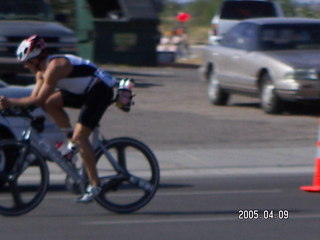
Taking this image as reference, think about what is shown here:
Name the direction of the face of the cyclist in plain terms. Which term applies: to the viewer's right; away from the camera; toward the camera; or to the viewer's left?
to the viewer's left

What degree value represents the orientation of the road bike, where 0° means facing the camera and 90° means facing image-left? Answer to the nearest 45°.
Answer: approximately 90°

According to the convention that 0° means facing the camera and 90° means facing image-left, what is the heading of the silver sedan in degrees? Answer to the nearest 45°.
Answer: approximately 315°

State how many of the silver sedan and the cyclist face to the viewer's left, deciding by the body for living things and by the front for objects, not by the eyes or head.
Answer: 1

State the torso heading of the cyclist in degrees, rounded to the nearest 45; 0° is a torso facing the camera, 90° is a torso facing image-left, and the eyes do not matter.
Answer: approximately 90°

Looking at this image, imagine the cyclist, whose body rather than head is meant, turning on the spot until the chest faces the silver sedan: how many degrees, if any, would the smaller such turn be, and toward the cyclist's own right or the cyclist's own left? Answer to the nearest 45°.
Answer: approximately 135° to the cyclist's own right

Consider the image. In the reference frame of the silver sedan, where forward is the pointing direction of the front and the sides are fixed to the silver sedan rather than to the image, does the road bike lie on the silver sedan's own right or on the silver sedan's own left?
on the silver sedan's own right

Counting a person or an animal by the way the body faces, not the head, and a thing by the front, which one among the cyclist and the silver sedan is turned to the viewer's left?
the cyclist

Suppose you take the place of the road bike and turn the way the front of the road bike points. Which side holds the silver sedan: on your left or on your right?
on your right
